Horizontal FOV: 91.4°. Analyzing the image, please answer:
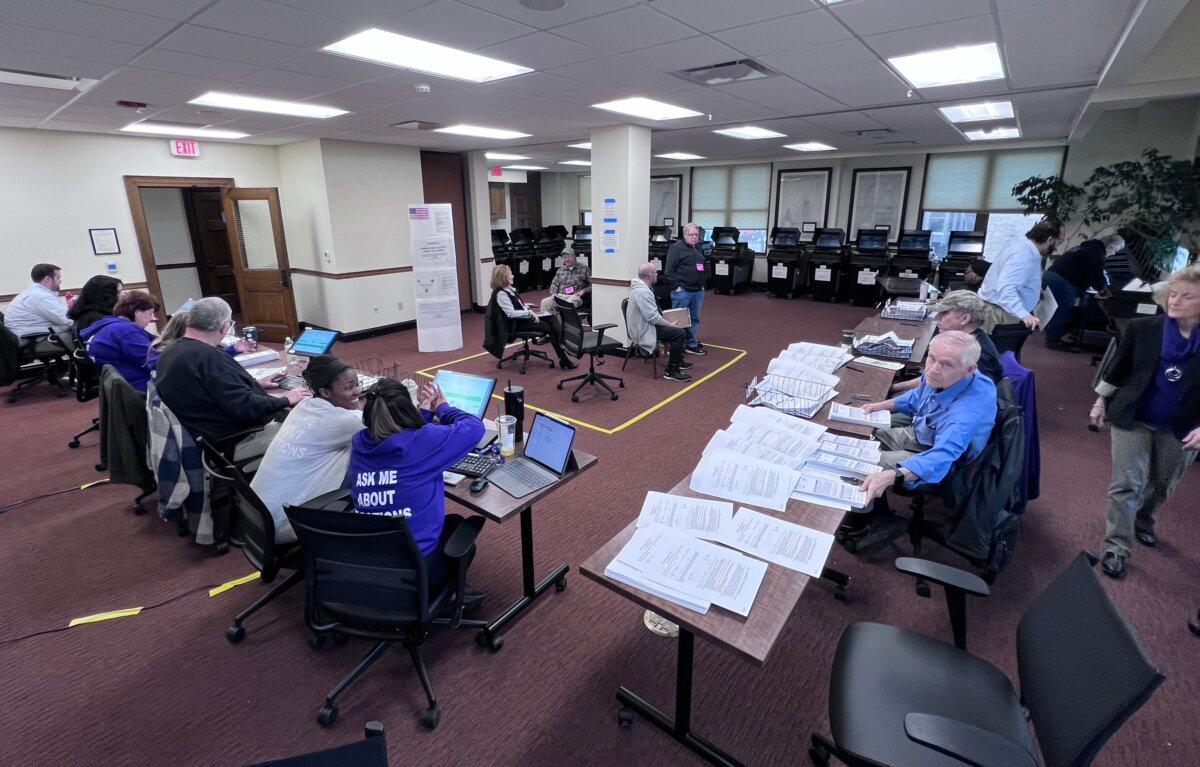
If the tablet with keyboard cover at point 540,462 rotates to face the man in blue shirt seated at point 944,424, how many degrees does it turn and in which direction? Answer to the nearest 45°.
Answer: approximately 135° to its left

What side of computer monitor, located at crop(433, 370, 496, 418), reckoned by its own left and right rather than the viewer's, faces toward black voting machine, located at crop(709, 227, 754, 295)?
back

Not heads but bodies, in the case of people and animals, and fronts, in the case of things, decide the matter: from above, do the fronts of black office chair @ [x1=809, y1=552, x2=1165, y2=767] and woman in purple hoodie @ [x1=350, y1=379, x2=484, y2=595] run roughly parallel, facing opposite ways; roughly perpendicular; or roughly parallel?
roughly perpendicular

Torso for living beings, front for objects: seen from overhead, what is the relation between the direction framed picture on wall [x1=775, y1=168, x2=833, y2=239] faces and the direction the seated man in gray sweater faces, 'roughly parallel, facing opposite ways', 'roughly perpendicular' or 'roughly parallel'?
roughly perpendicular

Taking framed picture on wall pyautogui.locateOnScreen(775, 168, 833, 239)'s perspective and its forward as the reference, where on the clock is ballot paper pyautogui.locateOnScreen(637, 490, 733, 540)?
The ballot paper is roughly at 12 o'clock from the framed picture on wall.

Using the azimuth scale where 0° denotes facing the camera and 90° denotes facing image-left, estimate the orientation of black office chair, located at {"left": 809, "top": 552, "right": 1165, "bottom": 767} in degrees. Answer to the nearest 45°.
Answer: approximately 90°

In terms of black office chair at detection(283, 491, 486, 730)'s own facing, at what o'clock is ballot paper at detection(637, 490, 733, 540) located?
The ballot paper is roughly at 2 o'clock from the black office chair.

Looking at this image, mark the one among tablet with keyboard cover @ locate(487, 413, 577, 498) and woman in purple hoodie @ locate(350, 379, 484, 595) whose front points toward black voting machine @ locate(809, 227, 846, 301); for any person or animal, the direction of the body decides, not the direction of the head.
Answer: the woman in purple hoodie

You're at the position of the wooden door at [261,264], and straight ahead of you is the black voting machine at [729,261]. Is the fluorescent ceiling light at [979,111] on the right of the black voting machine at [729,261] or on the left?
right

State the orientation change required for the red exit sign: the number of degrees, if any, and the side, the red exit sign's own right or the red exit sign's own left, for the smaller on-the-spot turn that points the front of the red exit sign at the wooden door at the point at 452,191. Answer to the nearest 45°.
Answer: approximately 90° to the red exit sign's own left
